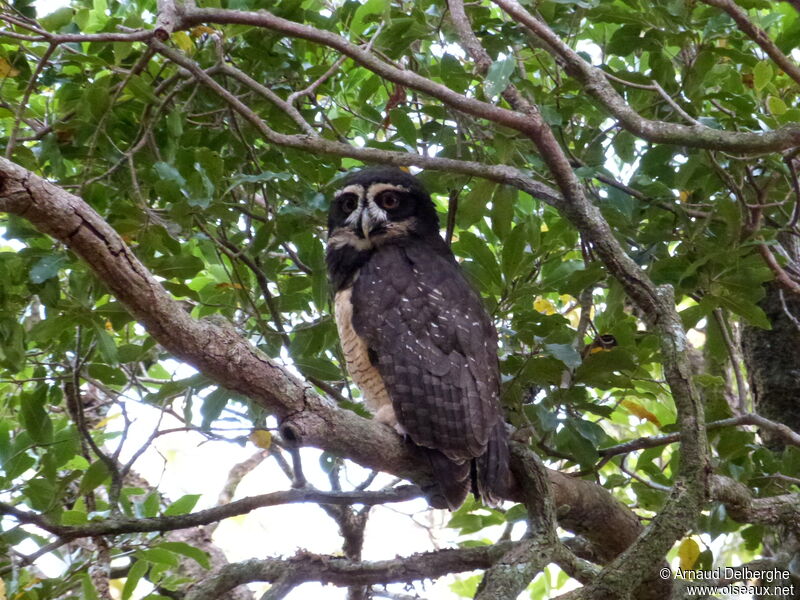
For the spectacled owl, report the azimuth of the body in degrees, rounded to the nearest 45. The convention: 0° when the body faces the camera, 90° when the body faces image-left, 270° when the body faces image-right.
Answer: approximately 90°

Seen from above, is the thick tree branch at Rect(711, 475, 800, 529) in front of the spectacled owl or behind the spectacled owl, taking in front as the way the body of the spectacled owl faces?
behind

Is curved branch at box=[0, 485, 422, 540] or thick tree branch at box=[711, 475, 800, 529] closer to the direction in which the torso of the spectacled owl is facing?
the curved branch

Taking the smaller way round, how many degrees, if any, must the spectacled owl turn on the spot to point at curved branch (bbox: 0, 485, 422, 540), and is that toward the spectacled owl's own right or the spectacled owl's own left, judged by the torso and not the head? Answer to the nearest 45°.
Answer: approximately 45° to the spectacled owl's own left

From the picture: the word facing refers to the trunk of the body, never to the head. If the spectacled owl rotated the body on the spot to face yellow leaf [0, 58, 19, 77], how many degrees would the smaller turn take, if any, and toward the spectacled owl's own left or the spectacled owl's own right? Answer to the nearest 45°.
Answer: approximately 45° to the spectacled owl's own left

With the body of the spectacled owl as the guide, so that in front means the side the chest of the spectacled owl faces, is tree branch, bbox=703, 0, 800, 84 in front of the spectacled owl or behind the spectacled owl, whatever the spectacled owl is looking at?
behind
